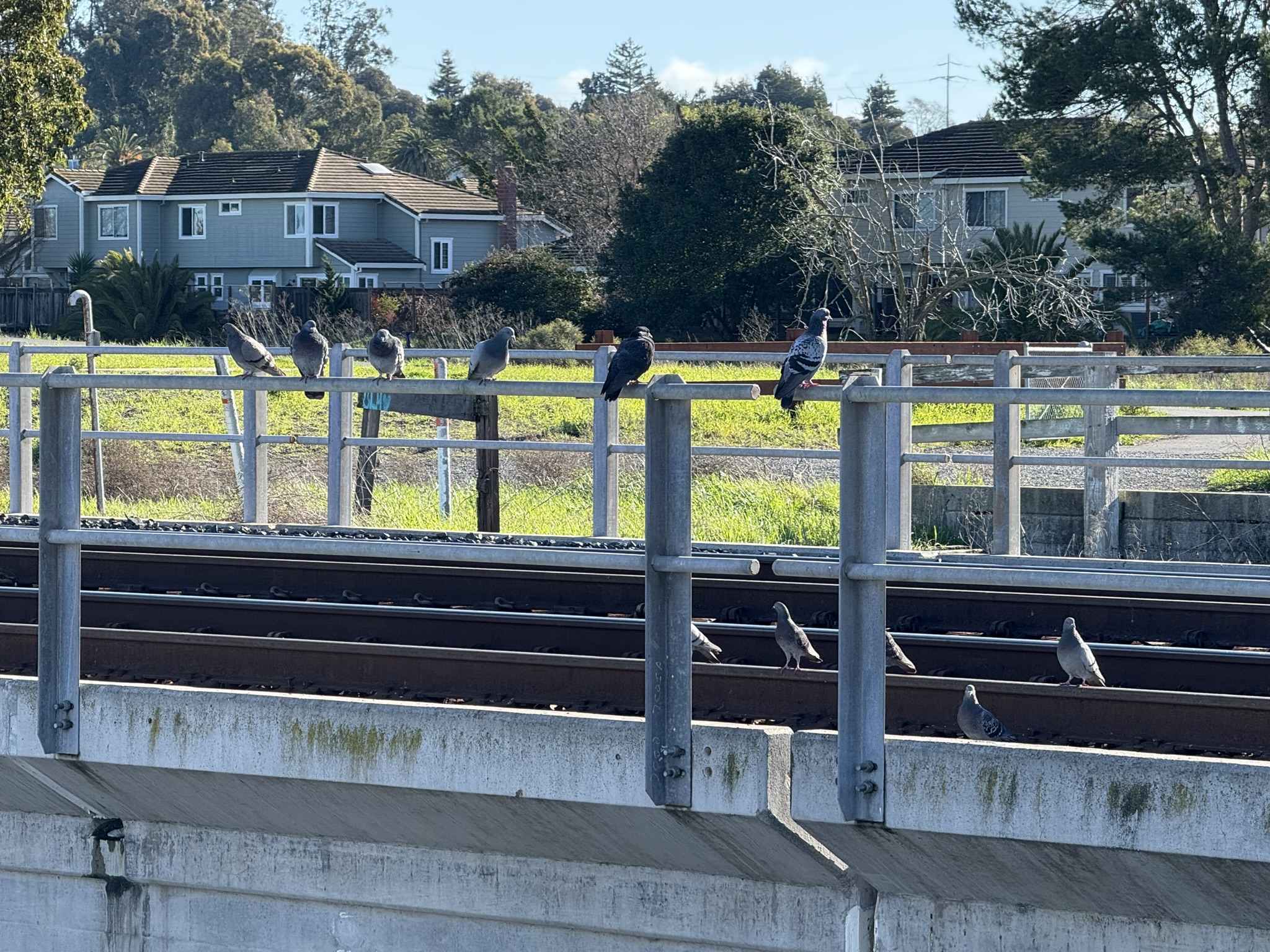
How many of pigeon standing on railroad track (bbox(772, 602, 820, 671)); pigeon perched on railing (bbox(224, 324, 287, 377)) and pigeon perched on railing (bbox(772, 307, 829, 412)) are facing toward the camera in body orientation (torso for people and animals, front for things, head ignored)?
0

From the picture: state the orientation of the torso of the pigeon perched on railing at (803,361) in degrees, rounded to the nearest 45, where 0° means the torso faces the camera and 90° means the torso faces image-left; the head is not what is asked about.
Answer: approximately 225°

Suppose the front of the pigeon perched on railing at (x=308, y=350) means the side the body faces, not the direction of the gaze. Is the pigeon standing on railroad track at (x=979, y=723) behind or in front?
in front

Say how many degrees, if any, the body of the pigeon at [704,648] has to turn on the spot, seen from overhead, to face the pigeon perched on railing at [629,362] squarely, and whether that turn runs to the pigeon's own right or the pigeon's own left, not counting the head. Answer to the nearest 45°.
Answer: approximately 90° to the pigeon's own right

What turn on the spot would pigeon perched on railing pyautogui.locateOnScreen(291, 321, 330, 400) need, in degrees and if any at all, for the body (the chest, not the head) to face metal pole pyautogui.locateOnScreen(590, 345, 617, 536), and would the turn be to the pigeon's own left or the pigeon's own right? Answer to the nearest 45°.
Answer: approximately 135° to the pigeon's own left

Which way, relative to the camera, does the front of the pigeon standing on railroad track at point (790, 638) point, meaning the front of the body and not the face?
to the viewer's left

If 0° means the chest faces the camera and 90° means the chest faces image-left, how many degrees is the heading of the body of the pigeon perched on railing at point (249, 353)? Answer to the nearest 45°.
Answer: approximately 90°

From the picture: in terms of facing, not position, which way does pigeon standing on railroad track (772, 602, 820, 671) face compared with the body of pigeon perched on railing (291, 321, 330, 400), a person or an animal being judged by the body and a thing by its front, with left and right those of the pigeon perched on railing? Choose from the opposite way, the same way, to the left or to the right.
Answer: to the right

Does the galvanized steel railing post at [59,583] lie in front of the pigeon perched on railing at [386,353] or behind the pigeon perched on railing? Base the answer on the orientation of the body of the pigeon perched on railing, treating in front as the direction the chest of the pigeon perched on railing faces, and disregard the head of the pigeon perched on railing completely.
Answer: in front

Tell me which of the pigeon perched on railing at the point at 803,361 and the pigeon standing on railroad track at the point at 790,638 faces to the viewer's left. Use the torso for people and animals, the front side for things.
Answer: the pigeon standing on railroad track

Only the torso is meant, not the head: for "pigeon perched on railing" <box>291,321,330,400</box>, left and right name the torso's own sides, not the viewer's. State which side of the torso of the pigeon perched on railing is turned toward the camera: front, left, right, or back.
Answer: front

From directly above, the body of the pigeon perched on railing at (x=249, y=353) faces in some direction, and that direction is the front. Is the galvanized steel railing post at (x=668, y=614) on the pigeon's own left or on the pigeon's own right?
on the pigeon's own left

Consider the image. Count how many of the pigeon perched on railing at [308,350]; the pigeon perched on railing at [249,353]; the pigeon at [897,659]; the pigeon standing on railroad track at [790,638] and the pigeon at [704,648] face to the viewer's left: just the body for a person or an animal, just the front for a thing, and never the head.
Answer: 4

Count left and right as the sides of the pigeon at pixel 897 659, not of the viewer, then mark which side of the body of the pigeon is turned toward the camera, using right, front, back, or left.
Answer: left

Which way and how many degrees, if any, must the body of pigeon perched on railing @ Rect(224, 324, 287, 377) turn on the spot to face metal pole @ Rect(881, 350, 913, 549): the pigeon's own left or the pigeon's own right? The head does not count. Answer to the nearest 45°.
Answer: approximately 180°

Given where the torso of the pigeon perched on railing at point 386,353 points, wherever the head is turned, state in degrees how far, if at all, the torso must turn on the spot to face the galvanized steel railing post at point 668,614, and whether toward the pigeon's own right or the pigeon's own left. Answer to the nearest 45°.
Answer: approximately 45° to the pigeon's own left
